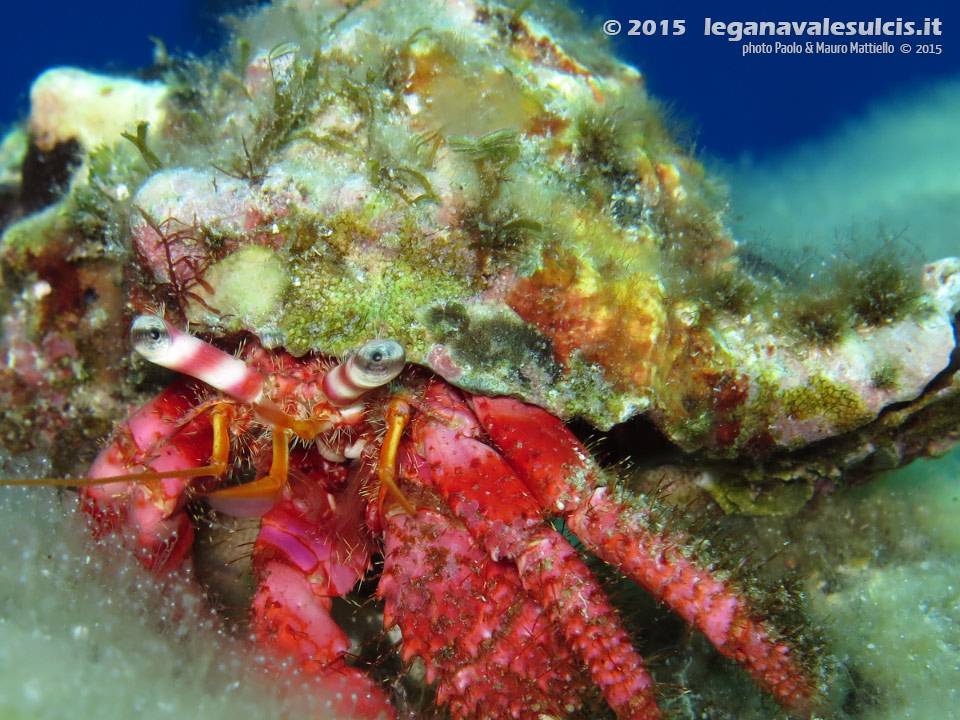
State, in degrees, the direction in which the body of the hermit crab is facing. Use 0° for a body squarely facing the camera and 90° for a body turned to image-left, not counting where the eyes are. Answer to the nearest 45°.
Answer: approximately 0°
